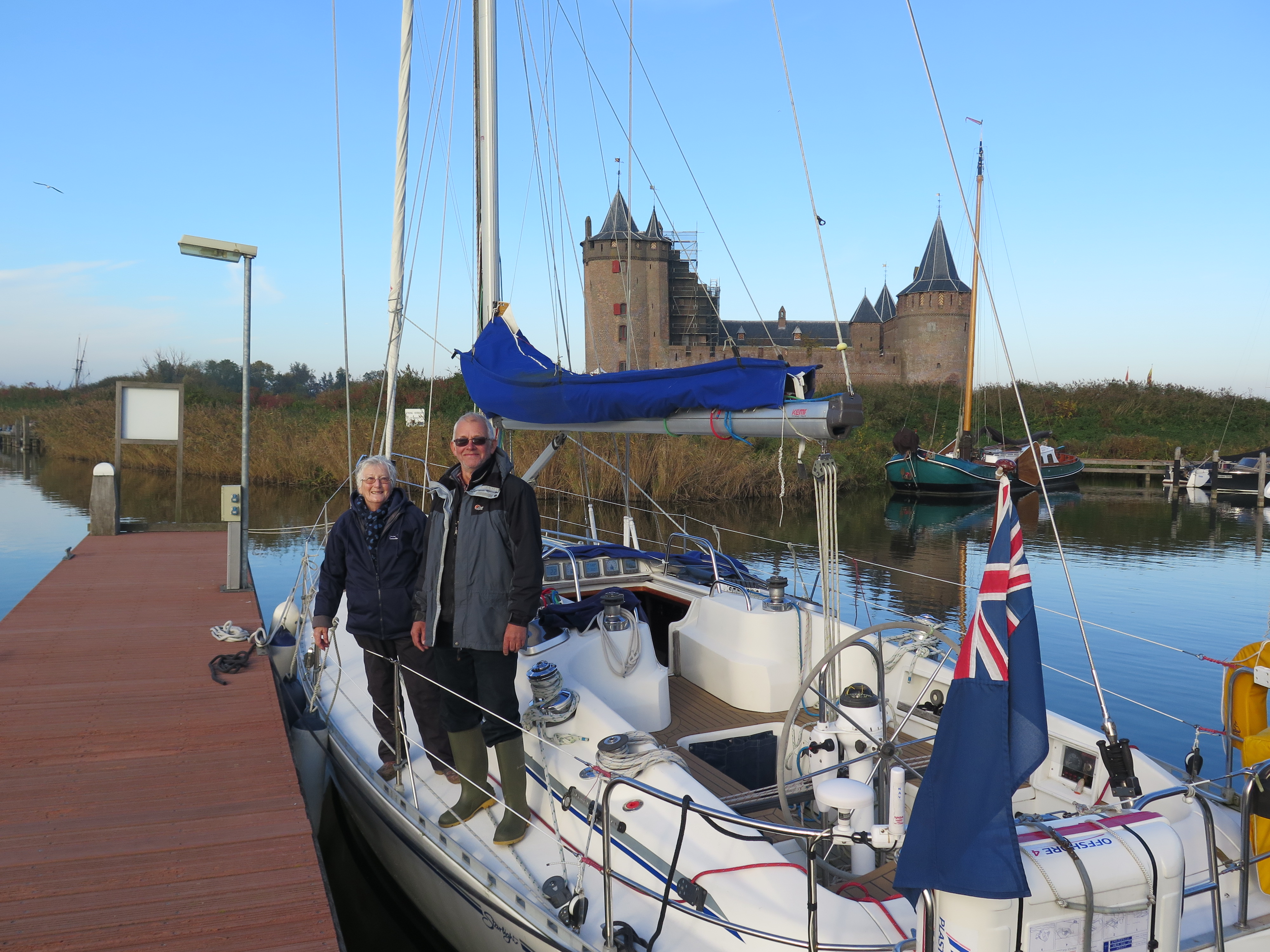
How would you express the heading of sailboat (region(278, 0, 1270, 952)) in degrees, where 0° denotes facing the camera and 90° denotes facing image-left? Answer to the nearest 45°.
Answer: approximately 135°

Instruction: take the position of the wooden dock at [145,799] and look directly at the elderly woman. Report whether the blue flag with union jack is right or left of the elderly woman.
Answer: right

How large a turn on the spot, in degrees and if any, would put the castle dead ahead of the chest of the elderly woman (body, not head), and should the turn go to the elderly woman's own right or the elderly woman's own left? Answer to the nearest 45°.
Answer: approximately 180°

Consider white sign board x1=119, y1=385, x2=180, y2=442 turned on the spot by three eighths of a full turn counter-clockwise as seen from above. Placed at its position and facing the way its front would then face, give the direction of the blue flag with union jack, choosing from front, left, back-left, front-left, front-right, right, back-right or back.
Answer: back-right

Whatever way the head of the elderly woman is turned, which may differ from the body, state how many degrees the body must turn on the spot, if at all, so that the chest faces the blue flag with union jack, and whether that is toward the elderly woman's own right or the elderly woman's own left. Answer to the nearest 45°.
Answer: approximately 45° to the elderly woman's own left

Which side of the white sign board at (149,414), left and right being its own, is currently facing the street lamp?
front

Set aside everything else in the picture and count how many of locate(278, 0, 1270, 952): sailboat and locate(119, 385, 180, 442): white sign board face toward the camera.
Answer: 1

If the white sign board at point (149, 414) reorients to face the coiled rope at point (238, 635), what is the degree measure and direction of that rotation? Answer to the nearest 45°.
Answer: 0° — it already faces it

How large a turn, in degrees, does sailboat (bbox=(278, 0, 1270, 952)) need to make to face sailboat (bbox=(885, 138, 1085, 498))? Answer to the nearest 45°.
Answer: approximately 45° to its right

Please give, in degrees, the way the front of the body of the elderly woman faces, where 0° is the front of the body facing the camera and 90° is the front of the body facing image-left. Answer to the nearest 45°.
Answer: approximately 0°

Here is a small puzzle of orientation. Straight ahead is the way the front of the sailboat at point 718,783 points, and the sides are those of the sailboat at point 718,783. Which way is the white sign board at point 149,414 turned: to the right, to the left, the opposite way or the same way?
the opposite way

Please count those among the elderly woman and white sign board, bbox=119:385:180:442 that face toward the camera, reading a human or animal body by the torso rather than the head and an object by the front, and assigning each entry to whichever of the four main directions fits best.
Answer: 2

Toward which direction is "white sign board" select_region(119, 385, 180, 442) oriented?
toward the camera
